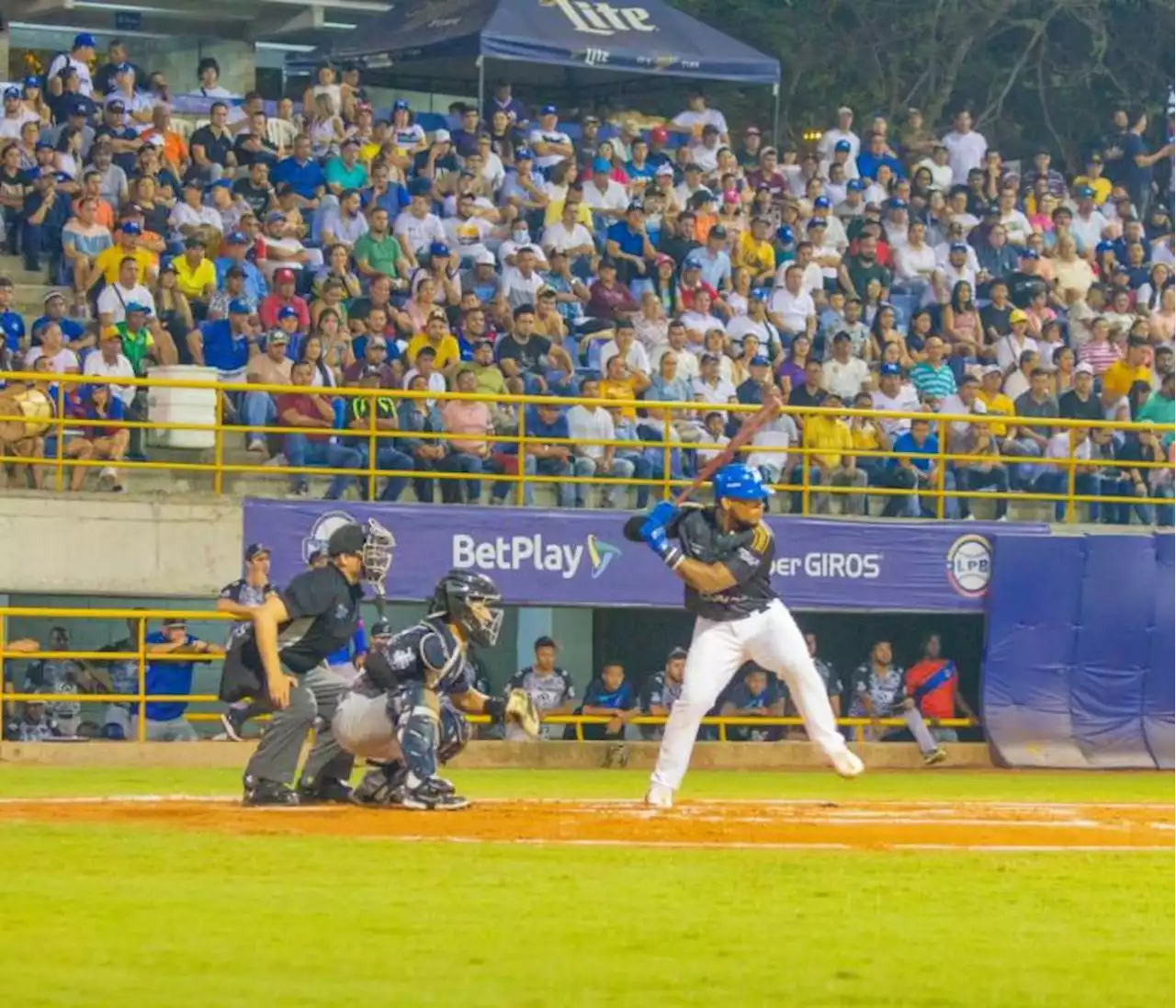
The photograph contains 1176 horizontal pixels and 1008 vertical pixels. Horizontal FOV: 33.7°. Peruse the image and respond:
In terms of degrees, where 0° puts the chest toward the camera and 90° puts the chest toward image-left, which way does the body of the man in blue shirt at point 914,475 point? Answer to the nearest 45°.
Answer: approximately 0°

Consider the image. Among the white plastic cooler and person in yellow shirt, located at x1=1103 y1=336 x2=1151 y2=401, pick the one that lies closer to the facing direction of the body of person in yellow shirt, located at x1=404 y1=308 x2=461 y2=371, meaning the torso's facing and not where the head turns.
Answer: the white plastic cooler

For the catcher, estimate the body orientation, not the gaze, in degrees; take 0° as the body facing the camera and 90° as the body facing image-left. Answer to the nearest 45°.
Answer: approximately 270°

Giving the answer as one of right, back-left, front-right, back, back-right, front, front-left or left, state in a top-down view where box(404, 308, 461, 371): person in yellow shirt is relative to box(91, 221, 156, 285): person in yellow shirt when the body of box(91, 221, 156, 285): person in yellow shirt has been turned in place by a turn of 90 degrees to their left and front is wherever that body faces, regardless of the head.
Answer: front

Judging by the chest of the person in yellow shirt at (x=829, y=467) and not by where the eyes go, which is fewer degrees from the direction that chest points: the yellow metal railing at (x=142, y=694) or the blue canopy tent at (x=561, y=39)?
the yellow metal railing

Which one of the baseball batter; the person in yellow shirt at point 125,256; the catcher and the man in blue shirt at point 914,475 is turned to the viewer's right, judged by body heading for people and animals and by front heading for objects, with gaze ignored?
the catcher

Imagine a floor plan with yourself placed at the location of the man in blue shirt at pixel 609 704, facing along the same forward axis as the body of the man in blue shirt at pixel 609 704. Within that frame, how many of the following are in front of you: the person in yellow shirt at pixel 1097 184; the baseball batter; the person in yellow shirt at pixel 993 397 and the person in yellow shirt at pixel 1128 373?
1

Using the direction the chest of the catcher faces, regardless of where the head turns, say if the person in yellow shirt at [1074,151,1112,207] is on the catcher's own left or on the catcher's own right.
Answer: on the catcher's own left

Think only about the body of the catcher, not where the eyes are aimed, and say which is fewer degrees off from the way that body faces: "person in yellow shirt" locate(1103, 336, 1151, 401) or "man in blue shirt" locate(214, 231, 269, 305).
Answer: the person in yellow shirt

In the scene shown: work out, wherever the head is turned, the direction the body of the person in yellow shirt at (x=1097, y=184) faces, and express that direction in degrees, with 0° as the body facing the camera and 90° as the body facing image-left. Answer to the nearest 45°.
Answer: approximately 45°
